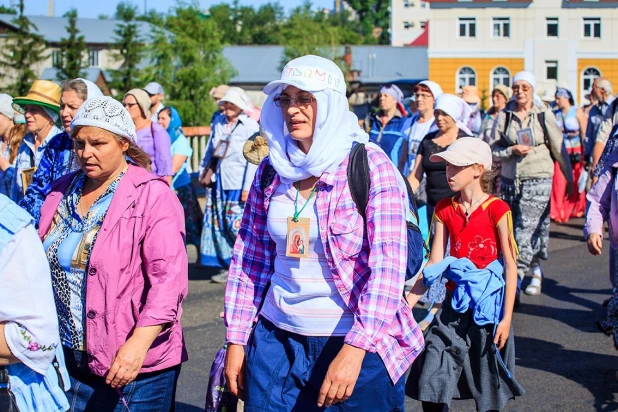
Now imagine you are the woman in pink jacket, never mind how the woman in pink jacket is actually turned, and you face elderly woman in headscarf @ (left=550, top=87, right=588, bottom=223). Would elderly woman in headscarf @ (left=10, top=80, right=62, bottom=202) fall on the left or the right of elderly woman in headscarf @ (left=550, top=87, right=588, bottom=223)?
left

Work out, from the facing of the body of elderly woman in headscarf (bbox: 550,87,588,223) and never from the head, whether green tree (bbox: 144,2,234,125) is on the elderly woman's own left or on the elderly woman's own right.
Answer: on the elderly woman's own right

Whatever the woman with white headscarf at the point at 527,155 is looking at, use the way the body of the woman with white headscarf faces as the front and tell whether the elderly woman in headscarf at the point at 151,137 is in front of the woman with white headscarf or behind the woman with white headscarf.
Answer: in front

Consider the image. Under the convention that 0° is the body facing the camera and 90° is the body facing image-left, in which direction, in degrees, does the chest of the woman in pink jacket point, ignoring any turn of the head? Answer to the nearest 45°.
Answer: approximately 45°

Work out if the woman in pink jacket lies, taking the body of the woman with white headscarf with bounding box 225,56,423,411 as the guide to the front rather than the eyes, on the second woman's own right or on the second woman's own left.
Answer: on the second woman's own right

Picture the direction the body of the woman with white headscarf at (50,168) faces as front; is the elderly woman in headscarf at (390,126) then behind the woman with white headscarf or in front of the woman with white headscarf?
behind

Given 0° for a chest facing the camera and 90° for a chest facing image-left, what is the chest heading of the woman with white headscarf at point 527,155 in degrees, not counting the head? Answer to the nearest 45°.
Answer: approximately 45°

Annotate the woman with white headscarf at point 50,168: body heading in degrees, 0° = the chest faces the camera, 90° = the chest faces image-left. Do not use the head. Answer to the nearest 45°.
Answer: approximately 45°

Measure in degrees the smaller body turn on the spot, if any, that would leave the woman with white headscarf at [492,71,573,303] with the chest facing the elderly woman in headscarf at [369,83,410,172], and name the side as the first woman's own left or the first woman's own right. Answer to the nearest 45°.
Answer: approximately 90° to the first woman's own right
